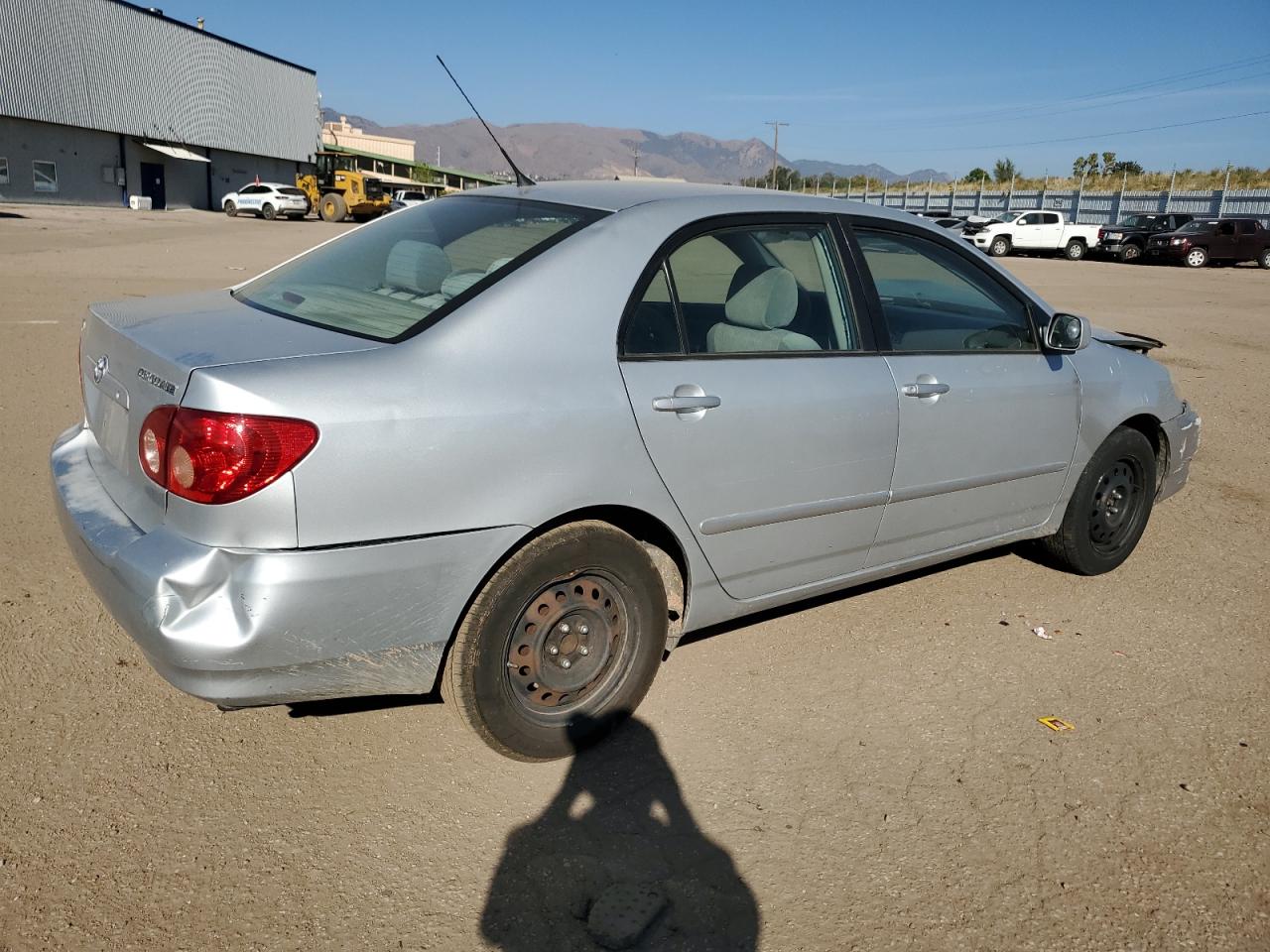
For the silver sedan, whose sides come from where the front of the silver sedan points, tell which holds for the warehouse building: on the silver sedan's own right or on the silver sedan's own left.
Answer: on the silver sedan's own left

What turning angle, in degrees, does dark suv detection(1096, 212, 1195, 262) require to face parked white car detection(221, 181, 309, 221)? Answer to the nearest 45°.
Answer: approximately 45° to its right

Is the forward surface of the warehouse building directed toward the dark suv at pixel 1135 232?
yes

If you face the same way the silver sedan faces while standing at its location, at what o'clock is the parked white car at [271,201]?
The parked white car is roughly at 10 o'clock from the silver sedan.

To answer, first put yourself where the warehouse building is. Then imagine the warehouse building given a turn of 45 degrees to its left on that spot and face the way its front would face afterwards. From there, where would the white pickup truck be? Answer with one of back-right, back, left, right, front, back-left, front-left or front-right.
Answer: front-right

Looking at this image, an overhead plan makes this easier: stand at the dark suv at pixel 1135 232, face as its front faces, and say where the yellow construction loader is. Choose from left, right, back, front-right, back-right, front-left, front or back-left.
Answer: front-right

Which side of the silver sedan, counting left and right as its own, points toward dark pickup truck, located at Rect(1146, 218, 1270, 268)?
front

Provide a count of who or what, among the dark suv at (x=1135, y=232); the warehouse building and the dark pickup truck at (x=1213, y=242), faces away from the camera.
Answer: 0

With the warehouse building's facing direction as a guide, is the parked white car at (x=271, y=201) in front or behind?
in front

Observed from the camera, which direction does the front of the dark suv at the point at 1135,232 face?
facing the viewer and to the left of the viewer

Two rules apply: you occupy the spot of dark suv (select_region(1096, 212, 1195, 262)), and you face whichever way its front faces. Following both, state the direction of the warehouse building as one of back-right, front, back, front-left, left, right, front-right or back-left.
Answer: front-right

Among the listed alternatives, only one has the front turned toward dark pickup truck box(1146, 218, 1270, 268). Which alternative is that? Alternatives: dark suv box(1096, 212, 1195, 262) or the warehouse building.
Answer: the warehouse building

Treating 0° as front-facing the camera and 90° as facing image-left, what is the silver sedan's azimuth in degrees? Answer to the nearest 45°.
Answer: approximately 225°

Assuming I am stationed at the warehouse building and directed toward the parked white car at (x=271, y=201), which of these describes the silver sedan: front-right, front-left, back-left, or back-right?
front-right

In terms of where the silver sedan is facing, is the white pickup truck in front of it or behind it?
in front

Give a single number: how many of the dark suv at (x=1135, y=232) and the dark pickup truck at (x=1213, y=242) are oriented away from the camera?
0

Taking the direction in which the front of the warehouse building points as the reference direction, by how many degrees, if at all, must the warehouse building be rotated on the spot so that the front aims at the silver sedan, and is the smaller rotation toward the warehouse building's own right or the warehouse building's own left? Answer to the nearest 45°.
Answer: approximately 45° to the warehouse building's own right
